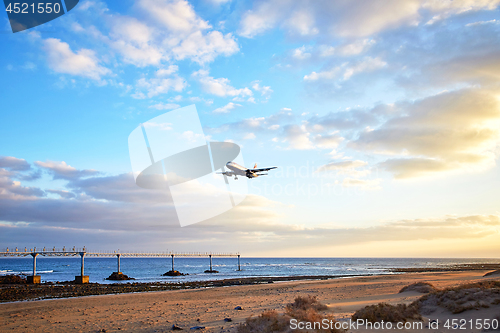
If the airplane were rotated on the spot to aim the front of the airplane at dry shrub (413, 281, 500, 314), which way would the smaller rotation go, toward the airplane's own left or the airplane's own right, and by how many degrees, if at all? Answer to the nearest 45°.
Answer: approximately 45° to the airplane's own left

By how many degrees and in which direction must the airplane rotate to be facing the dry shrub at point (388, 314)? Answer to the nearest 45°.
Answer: approximately 45° to its left

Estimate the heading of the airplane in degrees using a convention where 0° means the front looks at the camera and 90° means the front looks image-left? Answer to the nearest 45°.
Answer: approximately 45°

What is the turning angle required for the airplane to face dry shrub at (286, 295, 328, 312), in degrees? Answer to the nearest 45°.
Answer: approximately 45° to its left
